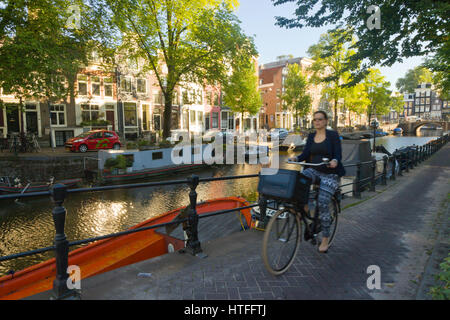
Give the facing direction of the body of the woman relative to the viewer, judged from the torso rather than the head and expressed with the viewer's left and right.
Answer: facing the viewer and to the left of the viewer

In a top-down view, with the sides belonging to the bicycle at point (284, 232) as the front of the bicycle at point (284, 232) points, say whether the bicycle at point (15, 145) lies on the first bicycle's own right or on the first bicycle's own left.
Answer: on the first bicycle's own right

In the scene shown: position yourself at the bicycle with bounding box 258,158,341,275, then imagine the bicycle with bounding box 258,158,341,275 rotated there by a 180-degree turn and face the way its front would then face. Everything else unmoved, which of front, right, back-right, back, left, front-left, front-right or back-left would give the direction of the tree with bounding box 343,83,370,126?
front-left

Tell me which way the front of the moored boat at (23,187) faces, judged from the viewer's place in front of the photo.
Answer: facing to the right of the viewer

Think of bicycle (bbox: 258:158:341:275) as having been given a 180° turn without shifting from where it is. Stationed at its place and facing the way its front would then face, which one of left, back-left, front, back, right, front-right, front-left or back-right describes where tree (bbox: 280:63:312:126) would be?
front-left

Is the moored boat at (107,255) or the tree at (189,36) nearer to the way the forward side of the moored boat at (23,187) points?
the tree

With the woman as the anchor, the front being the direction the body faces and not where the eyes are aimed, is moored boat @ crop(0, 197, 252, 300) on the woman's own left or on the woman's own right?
on the woman's own right

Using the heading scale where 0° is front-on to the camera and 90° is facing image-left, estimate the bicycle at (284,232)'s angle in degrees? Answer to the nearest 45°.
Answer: approximately 45°

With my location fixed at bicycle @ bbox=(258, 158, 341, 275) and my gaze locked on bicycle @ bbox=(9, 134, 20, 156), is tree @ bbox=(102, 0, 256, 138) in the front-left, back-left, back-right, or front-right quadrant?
front-right

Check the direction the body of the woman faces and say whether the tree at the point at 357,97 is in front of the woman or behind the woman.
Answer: behind

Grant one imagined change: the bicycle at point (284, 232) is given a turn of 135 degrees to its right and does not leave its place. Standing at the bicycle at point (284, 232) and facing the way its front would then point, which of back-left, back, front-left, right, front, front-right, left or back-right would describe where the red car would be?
front-left
